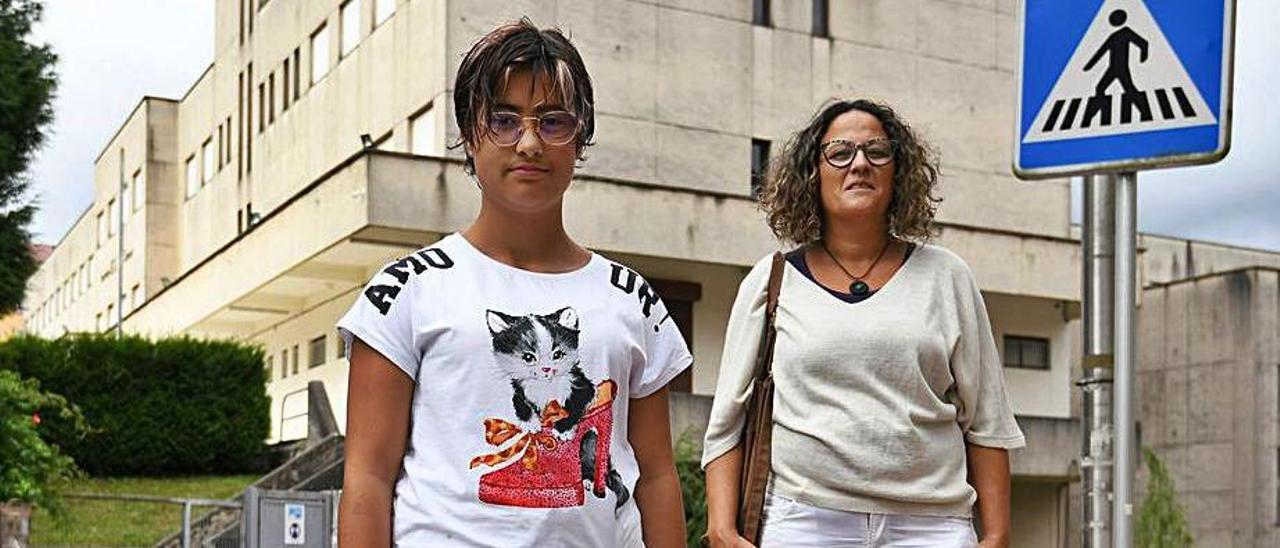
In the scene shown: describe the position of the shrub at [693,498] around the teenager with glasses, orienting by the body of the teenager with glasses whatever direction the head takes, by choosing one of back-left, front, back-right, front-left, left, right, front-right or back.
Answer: back

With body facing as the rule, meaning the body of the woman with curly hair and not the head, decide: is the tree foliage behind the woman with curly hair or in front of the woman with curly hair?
behind

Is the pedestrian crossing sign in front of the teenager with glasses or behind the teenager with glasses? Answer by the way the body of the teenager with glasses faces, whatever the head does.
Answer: behind

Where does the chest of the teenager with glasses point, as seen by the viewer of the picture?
toward the camera

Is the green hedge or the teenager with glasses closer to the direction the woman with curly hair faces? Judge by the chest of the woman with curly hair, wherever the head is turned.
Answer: the teenager with glasses

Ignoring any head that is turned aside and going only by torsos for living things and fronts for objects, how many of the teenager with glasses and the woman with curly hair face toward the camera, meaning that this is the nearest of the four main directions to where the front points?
2

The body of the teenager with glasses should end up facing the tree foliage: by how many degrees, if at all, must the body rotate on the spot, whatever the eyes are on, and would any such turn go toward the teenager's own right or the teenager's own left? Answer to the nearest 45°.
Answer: approximately 180°

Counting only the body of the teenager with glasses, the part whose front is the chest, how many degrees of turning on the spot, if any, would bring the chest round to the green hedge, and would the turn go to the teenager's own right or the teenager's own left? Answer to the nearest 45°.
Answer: approximately 180°

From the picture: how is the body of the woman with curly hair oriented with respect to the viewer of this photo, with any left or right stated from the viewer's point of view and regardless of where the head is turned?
facing the viewer
